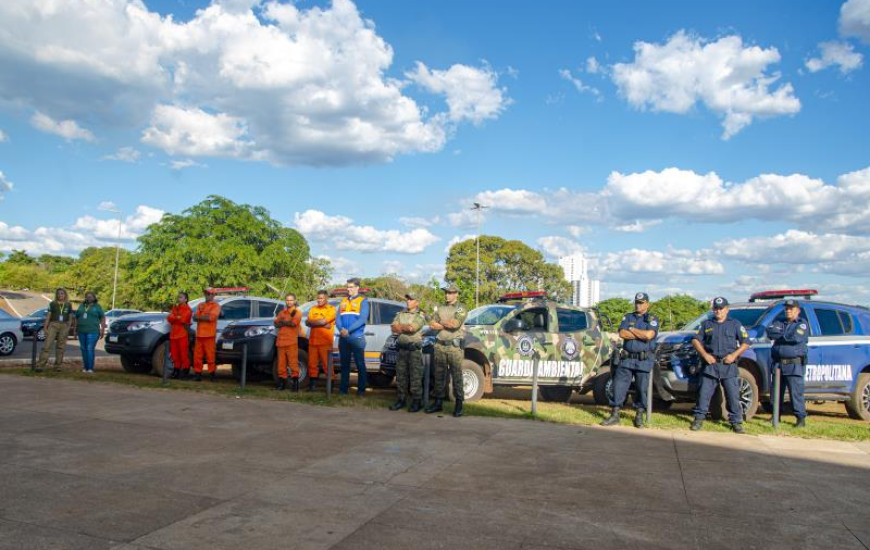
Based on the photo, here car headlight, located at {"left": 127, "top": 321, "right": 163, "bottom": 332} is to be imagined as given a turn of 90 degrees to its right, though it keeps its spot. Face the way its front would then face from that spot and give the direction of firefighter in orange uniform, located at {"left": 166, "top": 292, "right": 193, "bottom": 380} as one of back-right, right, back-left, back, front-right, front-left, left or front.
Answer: back

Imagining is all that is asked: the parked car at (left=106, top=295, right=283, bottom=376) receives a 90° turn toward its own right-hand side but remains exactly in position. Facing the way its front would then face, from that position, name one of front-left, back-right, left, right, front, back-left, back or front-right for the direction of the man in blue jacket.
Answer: back

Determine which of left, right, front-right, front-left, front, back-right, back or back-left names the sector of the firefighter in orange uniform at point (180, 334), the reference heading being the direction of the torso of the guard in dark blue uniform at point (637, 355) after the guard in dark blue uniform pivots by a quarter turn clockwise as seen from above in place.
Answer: front-left

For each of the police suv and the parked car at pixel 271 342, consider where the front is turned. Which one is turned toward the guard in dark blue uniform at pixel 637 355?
the police suv

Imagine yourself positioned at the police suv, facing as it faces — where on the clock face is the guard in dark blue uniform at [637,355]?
The guard in dark blue uniform is roughly at 12 o'clock from the police suv.

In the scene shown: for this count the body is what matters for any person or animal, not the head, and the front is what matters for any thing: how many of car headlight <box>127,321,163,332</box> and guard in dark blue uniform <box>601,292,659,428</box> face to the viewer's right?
0

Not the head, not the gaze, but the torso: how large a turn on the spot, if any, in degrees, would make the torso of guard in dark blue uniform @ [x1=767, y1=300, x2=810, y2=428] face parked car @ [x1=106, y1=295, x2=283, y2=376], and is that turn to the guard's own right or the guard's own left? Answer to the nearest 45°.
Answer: approximately 45° to the guard's own right

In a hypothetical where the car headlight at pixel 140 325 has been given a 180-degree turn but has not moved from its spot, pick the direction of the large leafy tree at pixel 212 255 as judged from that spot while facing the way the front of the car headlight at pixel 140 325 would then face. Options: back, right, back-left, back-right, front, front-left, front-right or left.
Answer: front-left

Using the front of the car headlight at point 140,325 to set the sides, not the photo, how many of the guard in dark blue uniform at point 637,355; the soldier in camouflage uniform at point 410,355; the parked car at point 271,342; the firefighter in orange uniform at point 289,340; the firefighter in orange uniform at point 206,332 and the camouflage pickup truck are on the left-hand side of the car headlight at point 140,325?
6

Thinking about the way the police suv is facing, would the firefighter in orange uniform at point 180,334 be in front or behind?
in front

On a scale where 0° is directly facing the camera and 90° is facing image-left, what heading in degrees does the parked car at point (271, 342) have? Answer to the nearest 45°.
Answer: approximately 45°

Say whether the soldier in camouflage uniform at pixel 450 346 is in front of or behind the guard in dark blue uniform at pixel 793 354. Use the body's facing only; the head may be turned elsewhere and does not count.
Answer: in front

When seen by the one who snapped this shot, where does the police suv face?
facing the viewer and to the left of the viewer

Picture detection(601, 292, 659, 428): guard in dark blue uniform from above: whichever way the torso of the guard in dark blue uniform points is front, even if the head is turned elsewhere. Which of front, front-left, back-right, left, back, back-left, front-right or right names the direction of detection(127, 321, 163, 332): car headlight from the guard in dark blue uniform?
front-right
